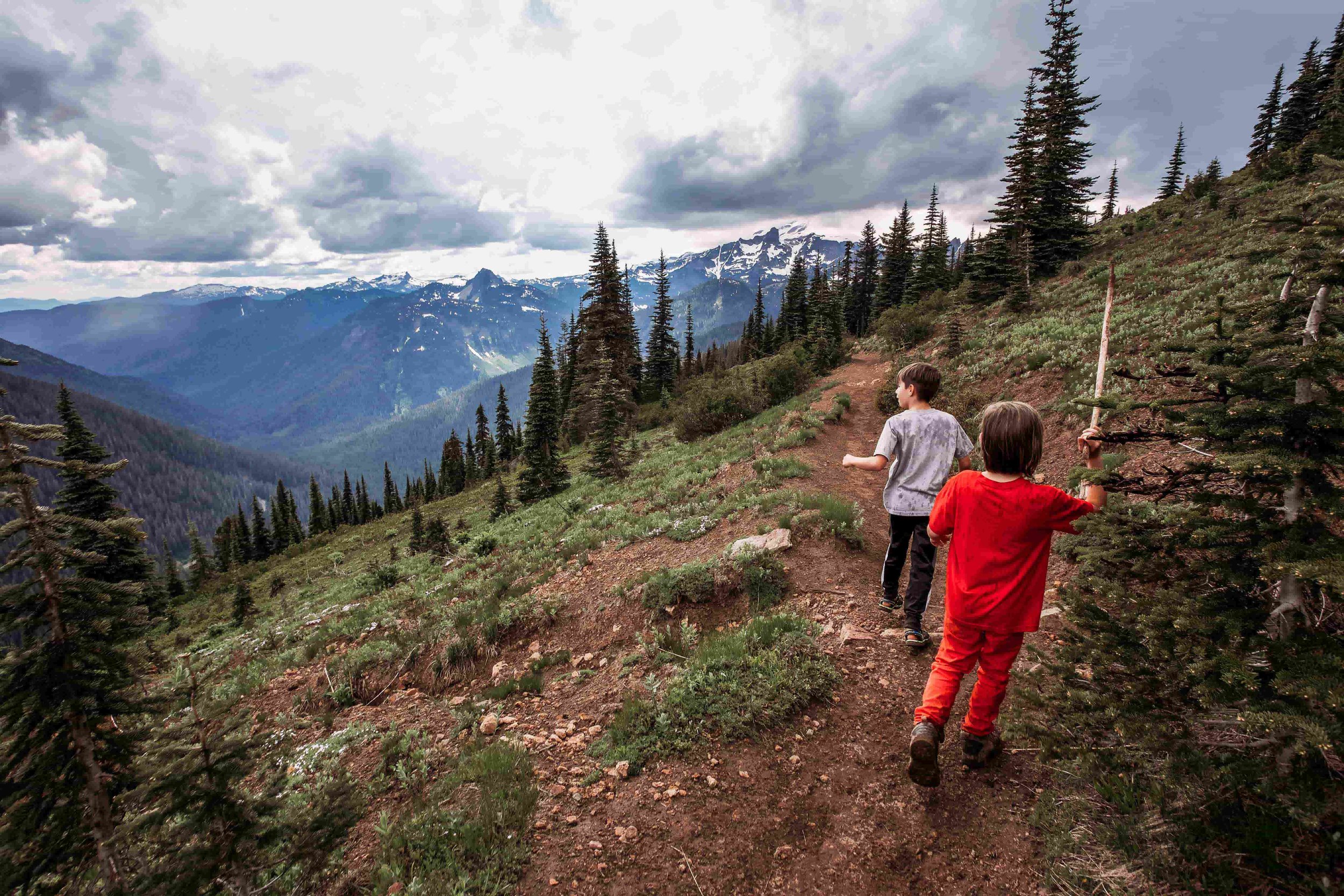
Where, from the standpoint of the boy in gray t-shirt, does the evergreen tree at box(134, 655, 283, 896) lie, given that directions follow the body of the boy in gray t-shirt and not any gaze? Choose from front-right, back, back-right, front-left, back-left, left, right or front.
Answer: left

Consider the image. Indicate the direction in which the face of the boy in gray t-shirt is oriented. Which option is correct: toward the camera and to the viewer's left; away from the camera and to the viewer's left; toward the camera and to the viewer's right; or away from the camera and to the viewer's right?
away from the camera and to the viewer's left

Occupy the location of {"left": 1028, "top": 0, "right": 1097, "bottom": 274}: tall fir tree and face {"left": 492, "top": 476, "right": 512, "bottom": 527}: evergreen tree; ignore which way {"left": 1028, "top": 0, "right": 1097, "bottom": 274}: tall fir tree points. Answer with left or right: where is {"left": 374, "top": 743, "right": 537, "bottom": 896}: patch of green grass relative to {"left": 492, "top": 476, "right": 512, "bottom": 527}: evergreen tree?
left

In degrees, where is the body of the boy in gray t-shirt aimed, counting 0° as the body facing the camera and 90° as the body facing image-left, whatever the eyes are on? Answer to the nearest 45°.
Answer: approximately 135°

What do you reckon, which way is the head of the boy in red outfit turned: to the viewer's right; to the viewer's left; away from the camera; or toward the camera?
away from the camera

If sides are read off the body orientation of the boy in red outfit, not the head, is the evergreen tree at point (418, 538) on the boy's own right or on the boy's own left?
on the boy's own left

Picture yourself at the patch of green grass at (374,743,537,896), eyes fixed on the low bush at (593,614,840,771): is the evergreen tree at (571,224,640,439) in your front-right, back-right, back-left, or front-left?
front-left

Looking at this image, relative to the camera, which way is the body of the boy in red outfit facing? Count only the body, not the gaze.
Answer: away from the camera

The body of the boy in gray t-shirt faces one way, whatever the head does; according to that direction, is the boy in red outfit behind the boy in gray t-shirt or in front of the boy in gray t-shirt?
behind

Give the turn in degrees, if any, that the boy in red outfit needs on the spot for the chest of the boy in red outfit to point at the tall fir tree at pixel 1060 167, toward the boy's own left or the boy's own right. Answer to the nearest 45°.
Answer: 0° — they already face it

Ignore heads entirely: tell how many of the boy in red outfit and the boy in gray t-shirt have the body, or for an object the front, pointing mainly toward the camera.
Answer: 0

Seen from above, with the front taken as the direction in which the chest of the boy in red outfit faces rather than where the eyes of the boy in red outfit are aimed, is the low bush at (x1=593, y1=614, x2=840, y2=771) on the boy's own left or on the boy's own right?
on the boy's own left

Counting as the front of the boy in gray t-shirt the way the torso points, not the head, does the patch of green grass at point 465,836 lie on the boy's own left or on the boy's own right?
on the boy's own left

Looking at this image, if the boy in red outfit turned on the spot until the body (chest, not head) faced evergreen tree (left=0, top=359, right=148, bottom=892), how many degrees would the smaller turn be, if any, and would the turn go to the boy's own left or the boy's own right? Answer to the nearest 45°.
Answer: approximately 135° to the boy's own left
